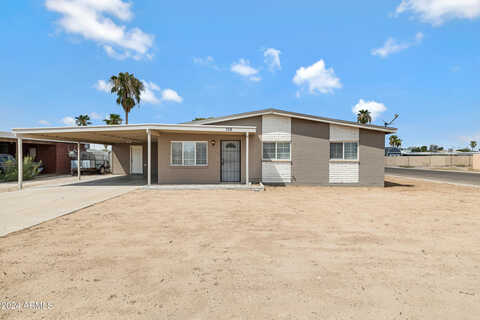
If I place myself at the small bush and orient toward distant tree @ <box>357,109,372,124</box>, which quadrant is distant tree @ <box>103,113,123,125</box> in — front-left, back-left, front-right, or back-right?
front-left

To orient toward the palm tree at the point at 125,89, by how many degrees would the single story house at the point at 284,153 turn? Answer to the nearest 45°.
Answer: approximately 135° to its right

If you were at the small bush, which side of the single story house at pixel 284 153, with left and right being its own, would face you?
right

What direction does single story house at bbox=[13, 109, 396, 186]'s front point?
toward the camera

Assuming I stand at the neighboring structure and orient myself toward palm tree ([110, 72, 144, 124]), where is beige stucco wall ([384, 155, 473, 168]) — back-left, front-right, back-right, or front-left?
front-right

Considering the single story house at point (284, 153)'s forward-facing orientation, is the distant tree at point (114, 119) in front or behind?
behind

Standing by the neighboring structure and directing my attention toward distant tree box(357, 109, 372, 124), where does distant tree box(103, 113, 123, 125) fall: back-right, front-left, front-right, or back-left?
front-left
